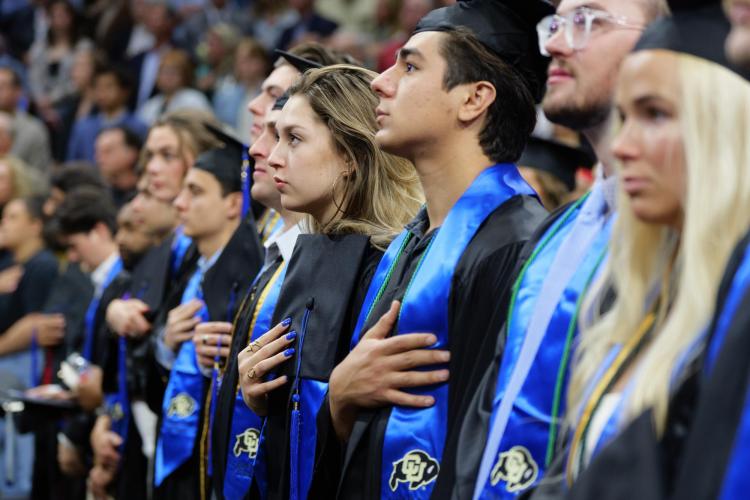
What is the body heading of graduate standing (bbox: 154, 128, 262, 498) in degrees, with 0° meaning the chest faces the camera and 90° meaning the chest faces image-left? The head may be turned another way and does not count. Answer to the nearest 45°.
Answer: approximately 45°

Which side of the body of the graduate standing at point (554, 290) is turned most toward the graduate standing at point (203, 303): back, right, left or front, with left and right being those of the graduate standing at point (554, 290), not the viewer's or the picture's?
right

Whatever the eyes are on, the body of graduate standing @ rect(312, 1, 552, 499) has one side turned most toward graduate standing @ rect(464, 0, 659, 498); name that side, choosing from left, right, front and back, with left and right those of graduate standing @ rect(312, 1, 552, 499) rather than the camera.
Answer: left

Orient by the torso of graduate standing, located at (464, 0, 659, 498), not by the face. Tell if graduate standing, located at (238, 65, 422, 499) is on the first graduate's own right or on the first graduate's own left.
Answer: on the first graduate's own right

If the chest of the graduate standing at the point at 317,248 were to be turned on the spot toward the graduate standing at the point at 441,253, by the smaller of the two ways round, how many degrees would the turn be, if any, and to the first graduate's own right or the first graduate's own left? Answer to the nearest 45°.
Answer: approximately 90° to the first graduate's own left

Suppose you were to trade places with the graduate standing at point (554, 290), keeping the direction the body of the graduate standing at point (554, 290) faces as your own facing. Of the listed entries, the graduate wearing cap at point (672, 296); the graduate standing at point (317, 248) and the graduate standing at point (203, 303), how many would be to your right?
2

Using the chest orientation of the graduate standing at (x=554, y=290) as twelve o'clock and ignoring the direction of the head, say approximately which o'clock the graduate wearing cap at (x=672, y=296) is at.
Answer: The graduate wearing cap is roughly at 10 o'clock from the graduate standing.

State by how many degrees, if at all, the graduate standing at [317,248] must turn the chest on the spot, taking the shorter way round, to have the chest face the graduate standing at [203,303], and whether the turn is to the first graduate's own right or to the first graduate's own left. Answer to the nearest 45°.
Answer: approximately 90° to the first graduate's own right

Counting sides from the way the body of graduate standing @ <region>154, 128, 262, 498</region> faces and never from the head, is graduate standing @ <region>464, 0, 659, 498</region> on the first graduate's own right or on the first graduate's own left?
on the first graduate's own left
